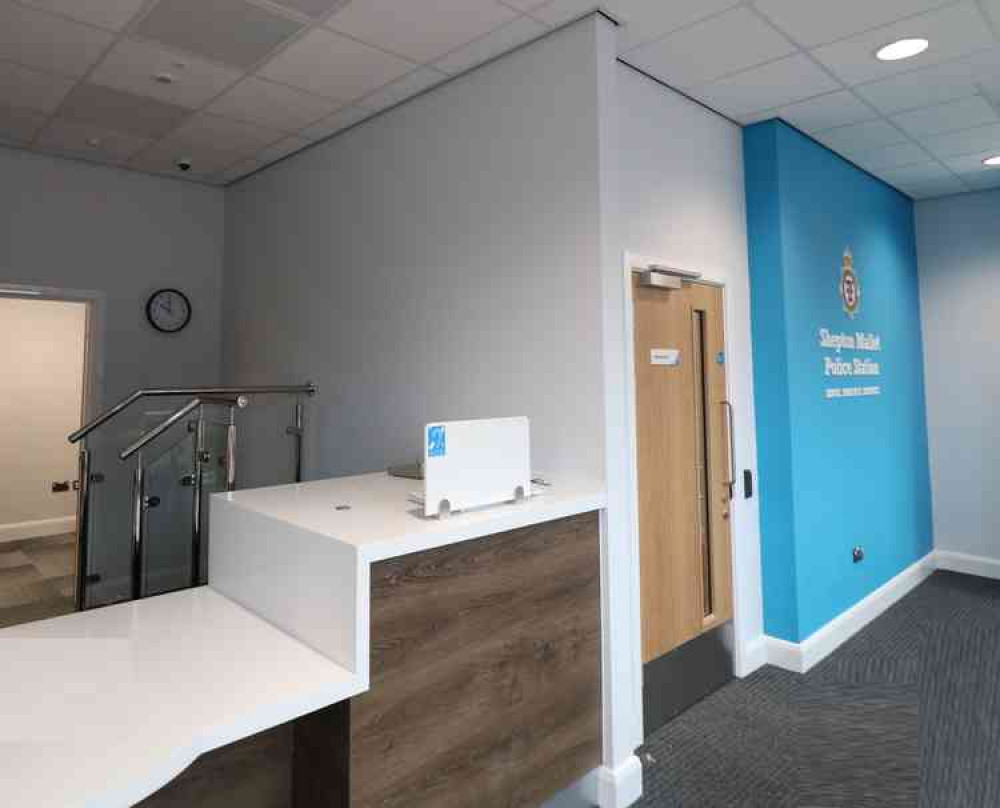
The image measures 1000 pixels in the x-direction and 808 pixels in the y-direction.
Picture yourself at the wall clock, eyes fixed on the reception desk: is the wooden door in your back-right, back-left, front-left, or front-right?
front-left

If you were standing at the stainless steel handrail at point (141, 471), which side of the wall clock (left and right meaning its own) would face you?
front

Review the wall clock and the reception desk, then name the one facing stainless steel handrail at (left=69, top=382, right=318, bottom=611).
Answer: the wall clock

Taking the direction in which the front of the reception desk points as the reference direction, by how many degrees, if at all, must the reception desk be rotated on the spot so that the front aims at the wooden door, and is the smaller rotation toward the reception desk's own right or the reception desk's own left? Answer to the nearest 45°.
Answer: approximately 90° to the reception desk's own left

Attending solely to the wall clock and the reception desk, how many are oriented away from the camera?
0

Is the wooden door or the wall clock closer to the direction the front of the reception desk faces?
the wooden door

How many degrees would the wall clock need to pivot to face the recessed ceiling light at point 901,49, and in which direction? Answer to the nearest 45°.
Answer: approximately 45° to its left

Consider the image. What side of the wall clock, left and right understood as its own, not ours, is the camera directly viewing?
front

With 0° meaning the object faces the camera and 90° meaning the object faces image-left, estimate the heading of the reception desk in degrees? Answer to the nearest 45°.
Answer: approximately 315°

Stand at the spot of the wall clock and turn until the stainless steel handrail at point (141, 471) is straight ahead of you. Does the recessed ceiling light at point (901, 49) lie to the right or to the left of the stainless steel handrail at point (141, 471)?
left

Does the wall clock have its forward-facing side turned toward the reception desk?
yes

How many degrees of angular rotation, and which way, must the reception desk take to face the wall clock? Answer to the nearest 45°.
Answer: approximately 135° to its left

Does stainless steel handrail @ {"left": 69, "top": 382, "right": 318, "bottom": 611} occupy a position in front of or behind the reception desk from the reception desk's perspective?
behind
